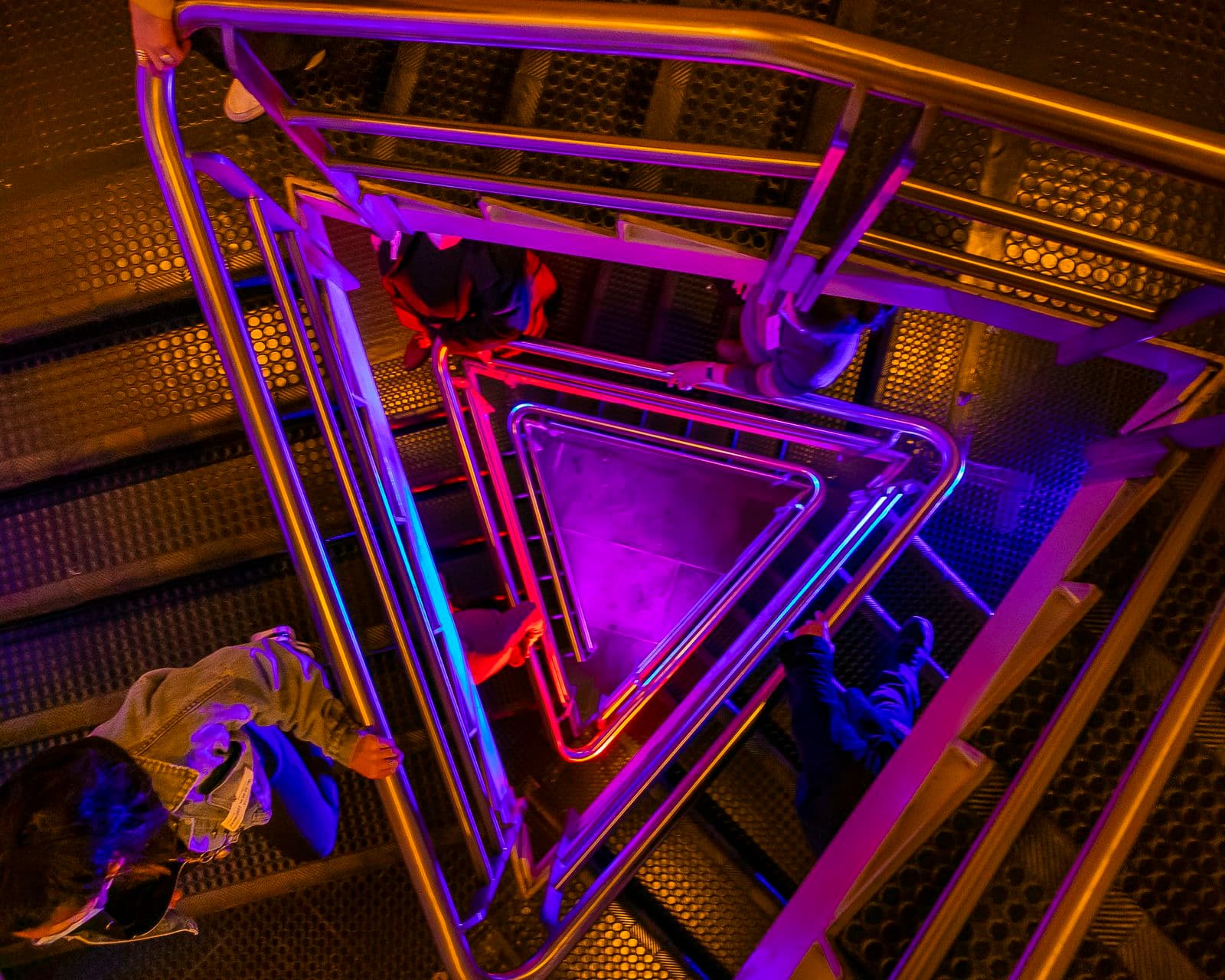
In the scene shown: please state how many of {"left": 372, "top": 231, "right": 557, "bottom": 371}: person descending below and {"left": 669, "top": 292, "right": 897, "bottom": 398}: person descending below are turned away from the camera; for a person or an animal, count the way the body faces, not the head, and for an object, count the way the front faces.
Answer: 0

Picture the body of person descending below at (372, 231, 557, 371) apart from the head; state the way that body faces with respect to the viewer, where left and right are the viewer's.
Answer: facing the viewer and to the left of the viewer

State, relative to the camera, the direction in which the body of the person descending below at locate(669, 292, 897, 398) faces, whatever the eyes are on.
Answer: to the viewer's left

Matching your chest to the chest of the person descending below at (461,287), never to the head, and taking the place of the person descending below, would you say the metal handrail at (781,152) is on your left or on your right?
on your left
